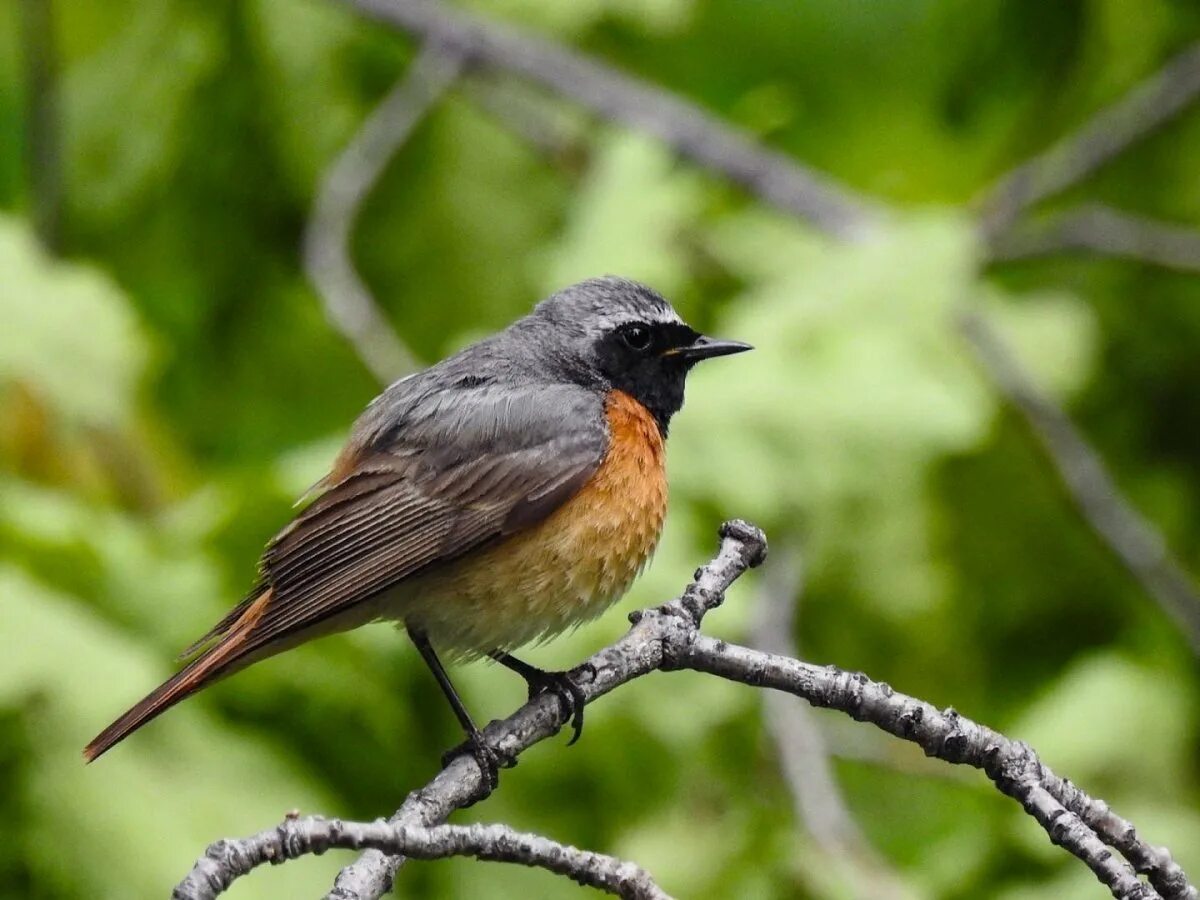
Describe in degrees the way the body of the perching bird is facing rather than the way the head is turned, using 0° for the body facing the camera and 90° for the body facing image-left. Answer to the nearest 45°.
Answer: approximately 270°

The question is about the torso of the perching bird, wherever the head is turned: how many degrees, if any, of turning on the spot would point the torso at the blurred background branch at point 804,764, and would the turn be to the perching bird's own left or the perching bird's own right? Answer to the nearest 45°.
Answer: approximately 45° to the perching bird's own left
